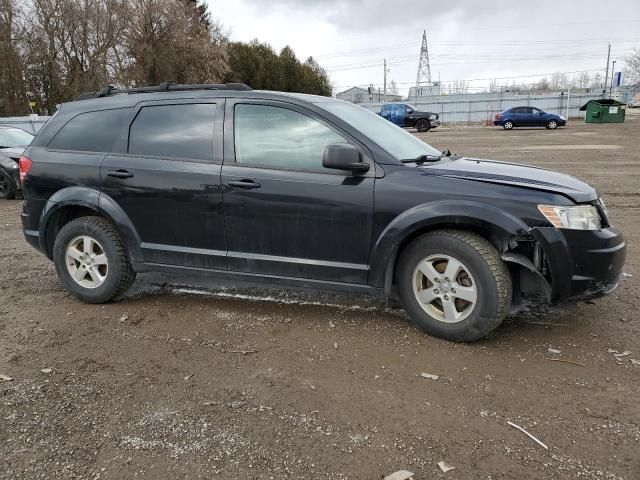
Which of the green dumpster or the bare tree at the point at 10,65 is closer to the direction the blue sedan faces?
the green dumpster

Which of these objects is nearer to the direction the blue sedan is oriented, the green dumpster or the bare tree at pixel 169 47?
the green dumpster

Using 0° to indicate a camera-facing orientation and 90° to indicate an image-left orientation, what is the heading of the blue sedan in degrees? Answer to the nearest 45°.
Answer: approximately 270°

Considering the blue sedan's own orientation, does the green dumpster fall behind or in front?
in front

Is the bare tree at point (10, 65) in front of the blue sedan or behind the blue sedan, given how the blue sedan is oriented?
behind

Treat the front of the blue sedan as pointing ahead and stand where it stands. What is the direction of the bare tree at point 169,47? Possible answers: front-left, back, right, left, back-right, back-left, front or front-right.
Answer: back

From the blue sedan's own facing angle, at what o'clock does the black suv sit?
The black suv is roughly at 3 o'clock from the blue sedan.
